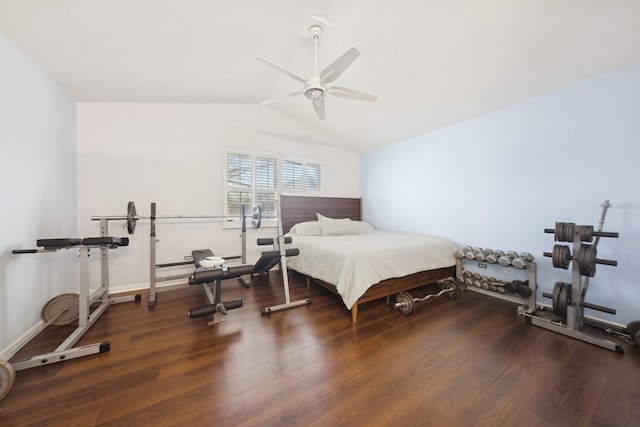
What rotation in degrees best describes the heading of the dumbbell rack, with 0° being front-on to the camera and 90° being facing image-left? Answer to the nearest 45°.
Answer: approximately 45°

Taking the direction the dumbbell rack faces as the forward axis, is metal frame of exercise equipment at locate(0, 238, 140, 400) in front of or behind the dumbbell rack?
in front

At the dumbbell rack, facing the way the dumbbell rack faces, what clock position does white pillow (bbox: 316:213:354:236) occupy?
The white pillow is roughly at 1 o'clock from the dumbbell rack.

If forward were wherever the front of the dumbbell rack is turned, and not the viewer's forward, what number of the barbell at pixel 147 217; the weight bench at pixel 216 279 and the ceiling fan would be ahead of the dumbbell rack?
3

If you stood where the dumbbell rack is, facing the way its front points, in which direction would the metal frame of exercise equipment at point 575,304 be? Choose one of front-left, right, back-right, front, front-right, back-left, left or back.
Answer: left

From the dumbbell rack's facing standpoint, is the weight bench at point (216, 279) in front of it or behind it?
in front

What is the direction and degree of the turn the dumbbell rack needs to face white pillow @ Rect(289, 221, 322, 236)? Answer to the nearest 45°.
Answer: approximately 45° to its right
